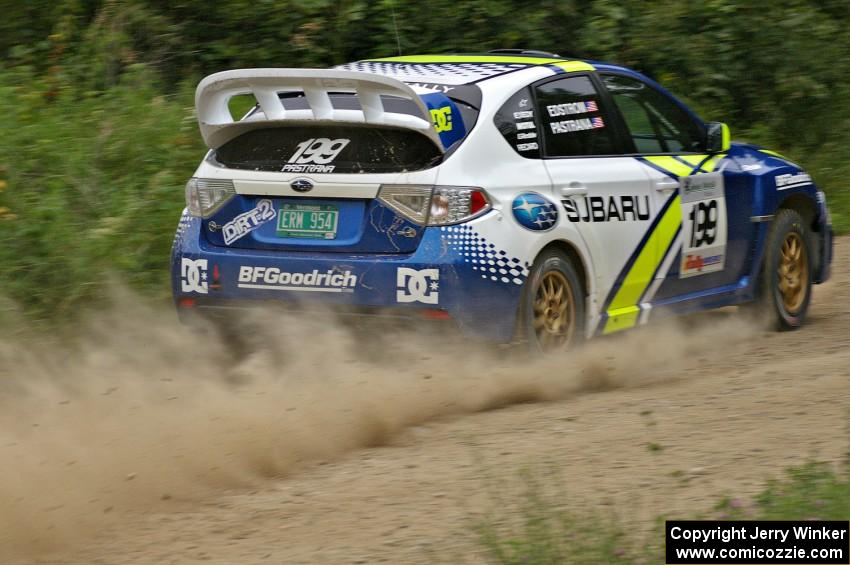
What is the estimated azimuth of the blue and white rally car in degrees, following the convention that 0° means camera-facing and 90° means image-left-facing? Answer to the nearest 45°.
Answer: approximately 225°
